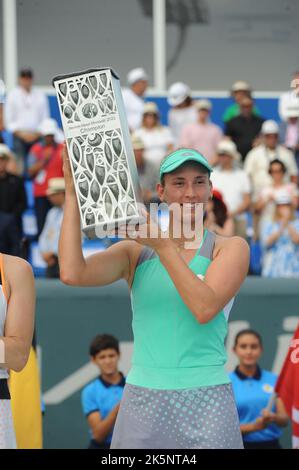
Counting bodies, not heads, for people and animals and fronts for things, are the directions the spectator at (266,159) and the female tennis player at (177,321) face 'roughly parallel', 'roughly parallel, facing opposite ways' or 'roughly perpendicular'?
roughly parallel

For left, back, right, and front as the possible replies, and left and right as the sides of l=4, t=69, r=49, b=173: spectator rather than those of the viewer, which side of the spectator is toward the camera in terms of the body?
front

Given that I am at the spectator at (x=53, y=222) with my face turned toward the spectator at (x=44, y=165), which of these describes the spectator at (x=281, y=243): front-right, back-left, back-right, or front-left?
back-right

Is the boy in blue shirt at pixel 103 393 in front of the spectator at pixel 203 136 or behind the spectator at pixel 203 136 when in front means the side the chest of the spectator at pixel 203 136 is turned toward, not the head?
in front

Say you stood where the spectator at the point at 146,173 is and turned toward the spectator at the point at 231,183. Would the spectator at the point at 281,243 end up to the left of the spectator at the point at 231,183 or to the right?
right

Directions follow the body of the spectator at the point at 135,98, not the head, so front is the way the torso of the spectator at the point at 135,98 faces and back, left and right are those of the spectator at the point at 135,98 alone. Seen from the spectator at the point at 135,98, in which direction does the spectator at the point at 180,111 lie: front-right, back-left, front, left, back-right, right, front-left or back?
front-left

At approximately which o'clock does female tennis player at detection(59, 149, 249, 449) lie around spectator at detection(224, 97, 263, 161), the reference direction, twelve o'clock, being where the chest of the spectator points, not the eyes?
The female tennis player is roughly at 12 o'clock from the spectator.

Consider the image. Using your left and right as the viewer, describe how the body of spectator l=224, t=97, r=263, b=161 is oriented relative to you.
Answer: facing the viewer

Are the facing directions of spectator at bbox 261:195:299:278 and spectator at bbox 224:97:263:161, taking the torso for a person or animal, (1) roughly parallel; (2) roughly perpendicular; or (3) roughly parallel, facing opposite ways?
roughly parallel

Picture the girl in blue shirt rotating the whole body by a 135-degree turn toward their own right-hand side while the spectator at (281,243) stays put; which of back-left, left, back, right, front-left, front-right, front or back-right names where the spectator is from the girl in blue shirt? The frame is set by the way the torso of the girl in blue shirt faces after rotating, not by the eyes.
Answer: front-right

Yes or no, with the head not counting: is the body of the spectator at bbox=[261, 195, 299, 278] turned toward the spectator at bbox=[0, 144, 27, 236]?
no

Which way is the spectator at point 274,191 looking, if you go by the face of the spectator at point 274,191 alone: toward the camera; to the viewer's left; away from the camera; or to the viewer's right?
toward the camera

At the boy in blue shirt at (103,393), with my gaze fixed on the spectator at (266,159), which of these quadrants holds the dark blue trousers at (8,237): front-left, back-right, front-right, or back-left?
front-left

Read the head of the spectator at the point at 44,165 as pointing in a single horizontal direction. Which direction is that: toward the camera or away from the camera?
toward the camera

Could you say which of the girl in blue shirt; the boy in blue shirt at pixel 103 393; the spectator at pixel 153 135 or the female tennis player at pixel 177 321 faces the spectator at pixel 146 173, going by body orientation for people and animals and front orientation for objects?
the spectator at pixel 153 135

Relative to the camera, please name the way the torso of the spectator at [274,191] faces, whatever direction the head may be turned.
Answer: toward the camera

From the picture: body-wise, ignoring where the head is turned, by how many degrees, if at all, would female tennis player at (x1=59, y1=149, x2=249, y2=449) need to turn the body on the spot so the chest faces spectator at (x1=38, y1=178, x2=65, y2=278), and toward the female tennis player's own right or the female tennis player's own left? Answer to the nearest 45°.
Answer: approximately 180°

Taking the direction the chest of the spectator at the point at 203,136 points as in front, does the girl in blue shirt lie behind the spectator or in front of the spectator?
in front

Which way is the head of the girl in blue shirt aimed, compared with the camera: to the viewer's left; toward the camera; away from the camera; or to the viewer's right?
toward the camera

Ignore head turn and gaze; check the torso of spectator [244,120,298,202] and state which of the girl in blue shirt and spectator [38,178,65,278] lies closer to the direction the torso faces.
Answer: the girl in blue shirt

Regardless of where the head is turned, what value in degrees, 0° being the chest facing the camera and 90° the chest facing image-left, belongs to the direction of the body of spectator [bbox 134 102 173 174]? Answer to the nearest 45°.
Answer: approximately 0°
